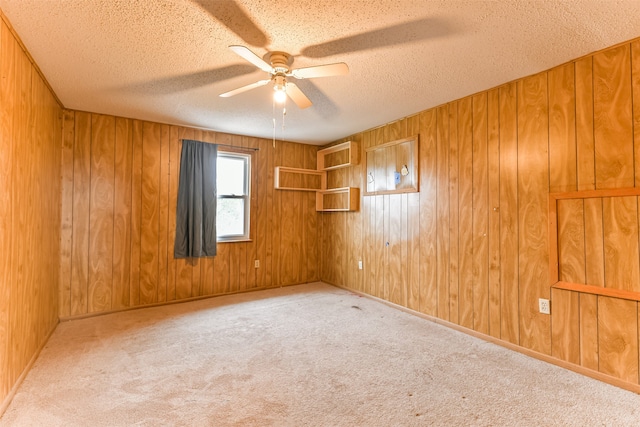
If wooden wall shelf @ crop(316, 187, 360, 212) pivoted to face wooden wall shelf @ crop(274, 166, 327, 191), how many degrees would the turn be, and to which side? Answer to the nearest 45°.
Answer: approximately 45° to its right

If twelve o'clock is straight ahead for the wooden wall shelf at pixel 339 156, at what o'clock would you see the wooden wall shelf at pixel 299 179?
the wooden wall shelf at pixel 299 179 is roughly at 2 o'clock from the wooden wall shelf at pixel 339 156.

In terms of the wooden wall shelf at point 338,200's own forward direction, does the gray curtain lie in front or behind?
in front

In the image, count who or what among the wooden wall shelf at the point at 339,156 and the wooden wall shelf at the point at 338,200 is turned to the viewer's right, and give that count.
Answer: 0

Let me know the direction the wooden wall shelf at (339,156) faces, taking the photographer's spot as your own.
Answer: facing the viewer and to the left of the viewer

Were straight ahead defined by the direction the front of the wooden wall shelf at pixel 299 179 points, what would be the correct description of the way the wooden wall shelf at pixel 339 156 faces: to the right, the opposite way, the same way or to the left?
to the right

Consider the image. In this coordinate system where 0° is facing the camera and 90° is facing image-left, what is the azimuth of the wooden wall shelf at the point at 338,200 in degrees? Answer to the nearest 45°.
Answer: approximately 45°

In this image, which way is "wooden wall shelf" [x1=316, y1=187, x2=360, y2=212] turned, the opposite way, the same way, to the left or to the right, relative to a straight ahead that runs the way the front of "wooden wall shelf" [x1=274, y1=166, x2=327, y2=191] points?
to the right

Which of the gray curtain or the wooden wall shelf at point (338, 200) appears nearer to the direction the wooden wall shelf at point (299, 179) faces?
the wooden wall shelf

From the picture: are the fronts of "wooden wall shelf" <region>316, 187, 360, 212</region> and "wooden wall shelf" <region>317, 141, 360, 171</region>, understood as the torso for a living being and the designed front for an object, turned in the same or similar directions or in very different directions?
same or similar directions

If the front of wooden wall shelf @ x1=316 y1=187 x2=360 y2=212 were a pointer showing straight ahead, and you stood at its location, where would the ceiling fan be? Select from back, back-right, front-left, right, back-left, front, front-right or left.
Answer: front-left

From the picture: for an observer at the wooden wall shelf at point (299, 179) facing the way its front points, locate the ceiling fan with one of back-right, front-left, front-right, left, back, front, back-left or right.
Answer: front-right

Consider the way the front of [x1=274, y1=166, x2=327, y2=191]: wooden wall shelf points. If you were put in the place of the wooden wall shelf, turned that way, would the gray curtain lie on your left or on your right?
on your right

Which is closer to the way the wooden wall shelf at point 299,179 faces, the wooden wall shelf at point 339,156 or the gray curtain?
the wooden wall shelf

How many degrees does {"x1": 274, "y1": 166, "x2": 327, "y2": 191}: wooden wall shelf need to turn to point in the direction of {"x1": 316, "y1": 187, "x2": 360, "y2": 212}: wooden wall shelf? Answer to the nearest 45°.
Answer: approximately 45° to its left

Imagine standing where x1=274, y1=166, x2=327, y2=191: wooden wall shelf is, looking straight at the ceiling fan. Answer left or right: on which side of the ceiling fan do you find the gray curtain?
right

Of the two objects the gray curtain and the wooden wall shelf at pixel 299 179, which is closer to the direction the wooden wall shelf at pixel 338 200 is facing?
the gray curtain

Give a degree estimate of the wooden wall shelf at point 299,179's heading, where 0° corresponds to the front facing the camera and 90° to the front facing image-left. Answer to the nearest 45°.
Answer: approximately 315°

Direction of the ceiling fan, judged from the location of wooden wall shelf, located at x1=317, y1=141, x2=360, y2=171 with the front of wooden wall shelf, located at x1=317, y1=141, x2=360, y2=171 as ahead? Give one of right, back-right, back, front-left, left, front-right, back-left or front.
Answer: front-left
